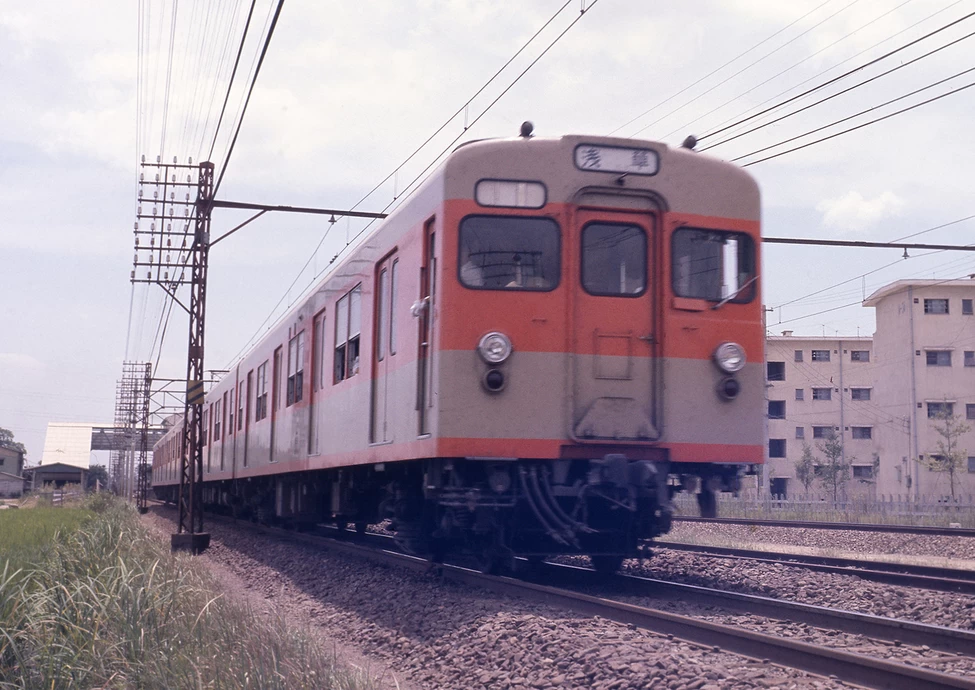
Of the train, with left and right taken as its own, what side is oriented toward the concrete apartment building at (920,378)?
left

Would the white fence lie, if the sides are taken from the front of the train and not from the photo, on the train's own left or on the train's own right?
on the train's own left

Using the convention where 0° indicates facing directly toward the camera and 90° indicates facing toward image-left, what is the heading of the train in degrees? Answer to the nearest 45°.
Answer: approximately 315°

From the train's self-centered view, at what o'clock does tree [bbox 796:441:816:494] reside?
The tree is roughly at 8 o'clock from the train.

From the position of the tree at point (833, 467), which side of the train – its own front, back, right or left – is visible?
left

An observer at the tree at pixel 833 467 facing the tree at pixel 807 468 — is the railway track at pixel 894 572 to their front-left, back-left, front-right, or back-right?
back-left
